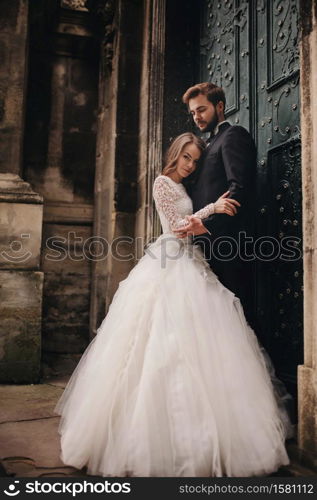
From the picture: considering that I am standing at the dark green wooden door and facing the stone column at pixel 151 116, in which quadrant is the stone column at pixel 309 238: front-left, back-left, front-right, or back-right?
back-left

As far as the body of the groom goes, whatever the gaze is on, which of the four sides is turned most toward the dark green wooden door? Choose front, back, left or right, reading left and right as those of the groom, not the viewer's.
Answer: back

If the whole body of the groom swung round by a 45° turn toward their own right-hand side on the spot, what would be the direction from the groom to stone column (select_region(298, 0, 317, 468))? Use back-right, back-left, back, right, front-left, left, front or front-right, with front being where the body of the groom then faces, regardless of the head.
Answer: back-left

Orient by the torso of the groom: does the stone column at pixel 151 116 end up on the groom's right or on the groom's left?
on the groom's right

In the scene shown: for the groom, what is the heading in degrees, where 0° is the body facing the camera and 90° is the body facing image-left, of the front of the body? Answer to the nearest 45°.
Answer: approximately 45°
